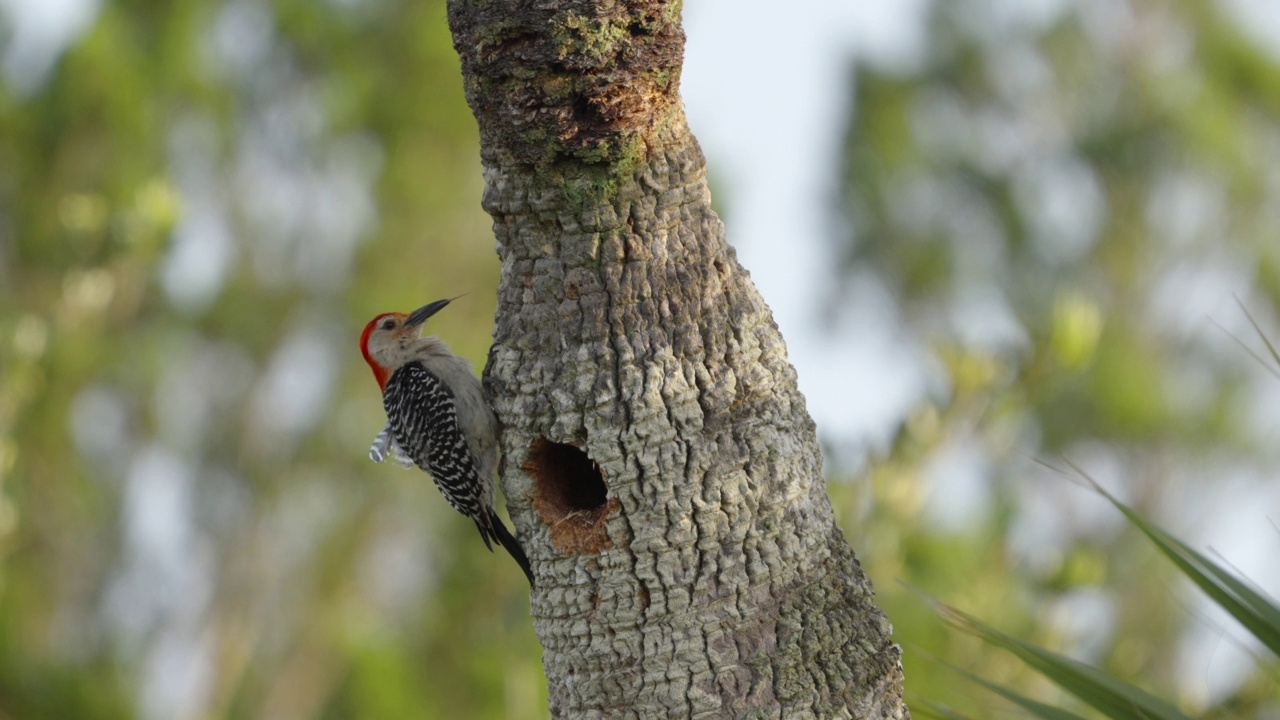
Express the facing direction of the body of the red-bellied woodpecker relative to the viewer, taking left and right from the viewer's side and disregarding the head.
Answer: facing to the right of the viewer
